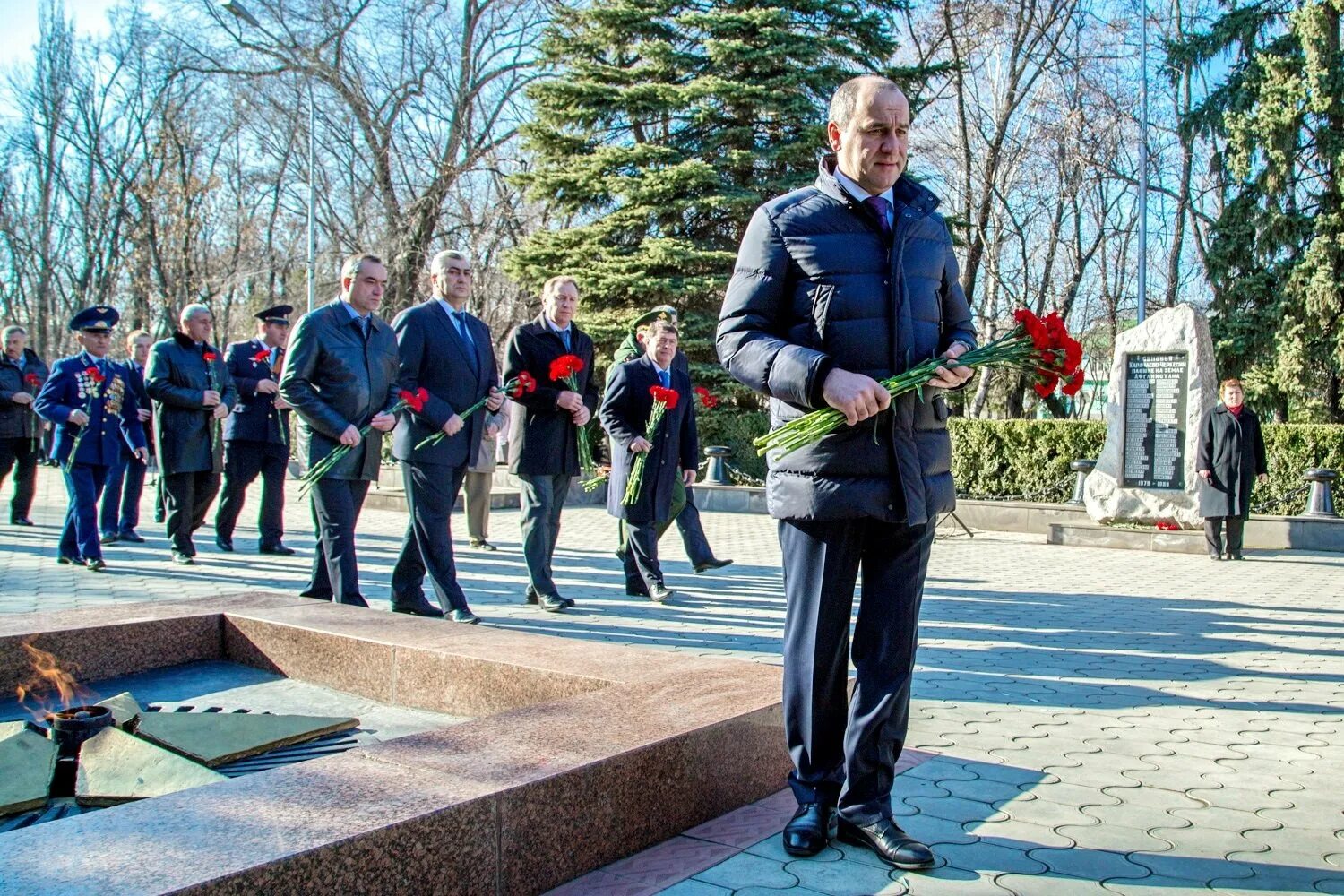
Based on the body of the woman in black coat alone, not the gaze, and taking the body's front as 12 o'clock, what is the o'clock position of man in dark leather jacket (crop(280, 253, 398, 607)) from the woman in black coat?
The man in dark leather jacket is roughly at 1 o'clock from the woman in black coat.

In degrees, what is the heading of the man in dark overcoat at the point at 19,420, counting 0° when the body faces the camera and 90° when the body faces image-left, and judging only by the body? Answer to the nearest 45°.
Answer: approximately 315°

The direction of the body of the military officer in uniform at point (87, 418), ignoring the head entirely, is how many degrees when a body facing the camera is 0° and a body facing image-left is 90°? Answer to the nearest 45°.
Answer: approximately 315°

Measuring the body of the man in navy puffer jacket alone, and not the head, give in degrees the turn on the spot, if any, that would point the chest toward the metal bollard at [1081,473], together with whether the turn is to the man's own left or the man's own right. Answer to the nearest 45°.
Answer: approximately 135° to the man's own left

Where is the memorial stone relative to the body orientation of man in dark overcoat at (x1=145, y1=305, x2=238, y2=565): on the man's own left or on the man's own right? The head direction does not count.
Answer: on the man's own left
